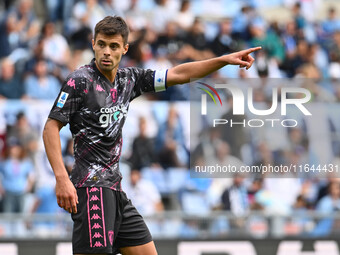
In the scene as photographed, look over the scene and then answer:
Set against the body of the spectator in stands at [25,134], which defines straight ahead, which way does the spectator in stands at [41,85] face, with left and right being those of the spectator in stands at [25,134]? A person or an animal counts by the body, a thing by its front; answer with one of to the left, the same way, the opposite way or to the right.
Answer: the same way

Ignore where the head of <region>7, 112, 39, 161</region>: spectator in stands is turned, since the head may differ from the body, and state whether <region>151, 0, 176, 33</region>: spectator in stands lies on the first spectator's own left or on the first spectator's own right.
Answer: on the first spectator's own left

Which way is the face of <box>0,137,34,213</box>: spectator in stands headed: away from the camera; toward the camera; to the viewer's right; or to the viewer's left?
toward the camera

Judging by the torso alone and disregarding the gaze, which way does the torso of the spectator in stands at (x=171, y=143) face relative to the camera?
toward the camera

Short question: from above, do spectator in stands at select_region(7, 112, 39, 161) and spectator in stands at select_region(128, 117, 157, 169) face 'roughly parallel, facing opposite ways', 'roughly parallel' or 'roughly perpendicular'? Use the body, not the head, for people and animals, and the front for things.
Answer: roughly parallel

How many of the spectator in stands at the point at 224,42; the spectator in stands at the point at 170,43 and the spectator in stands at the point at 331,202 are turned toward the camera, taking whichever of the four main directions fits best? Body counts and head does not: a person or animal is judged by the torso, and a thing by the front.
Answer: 3

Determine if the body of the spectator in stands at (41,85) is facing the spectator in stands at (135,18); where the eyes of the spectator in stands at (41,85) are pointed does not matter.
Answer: no

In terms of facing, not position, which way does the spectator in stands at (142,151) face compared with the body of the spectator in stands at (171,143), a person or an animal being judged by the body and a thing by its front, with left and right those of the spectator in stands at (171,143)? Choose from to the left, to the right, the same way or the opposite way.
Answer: the same way

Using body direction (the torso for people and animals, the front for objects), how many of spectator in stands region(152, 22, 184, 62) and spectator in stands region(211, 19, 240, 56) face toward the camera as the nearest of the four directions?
2

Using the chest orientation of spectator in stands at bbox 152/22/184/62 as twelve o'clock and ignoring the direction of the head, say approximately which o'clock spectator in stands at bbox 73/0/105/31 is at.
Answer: spectator in stands at bbox 73/0/105/31 is roughly at 3 o'clock from spectator in stands at bbox 152/22/184/62.

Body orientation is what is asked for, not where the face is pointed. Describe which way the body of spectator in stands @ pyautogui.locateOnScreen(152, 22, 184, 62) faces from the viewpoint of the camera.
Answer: toward the camera

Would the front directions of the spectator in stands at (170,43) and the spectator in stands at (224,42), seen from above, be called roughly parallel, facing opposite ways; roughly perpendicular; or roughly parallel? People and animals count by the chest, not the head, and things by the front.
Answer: roughly parallel

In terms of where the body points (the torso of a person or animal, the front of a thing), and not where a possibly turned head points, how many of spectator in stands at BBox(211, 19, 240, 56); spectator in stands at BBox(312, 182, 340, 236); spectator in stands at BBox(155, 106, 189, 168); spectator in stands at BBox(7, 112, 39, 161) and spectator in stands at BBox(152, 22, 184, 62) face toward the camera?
5

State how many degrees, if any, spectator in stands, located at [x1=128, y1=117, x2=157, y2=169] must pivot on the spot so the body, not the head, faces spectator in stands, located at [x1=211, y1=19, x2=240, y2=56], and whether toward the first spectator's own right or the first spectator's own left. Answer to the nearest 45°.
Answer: approximately 135° to the first spectator's own left

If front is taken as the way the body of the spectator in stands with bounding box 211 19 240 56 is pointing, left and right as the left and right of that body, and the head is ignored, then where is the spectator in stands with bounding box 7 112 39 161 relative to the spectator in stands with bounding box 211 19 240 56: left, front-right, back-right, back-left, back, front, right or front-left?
front-right

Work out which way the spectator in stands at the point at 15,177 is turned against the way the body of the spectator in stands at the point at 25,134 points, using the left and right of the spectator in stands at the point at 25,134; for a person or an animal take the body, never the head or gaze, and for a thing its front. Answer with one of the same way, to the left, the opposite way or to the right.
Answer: the same way
